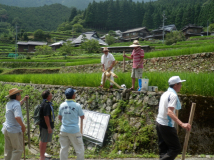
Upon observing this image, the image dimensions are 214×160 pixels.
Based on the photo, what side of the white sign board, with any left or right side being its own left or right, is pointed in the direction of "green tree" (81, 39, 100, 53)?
back

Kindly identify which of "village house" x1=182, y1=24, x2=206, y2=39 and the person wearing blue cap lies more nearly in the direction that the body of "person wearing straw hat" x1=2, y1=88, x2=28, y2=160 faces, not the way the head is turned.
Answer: the village house

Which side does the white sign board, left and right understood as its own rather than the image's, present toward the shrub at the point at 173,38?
back

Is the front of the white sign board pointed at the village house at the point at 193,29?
no

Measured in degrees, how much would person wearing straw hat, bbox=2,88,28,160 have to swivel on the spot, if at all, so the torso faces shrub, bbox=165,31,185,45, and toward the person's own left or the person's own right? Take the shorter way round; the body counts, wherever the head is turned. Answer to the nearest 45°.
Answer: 0° — they already face it

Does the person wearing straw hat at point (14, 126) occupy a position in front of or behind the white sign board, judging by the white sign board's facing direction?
in front

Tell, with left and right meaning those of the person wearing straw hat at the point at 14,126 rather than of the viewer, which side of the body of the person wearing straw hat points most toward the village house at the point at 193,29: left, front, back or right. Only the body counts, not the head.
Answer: front

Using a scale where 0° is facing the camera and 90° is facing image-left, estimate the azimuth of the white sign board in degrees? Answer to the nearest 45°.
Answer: approximately 0°

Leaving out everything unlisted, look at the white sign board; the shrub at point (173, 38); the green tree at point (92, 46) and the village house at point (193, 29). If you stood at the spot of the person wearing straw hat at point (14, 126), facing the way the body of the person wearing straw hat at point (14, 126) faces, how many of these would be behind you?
0

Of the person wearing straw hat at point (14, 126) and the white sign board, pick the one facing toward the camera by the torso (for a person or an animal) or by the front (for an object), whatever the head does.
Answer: the white sign board

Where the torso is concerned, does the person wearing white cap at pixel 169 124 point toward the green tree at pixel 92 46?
no
